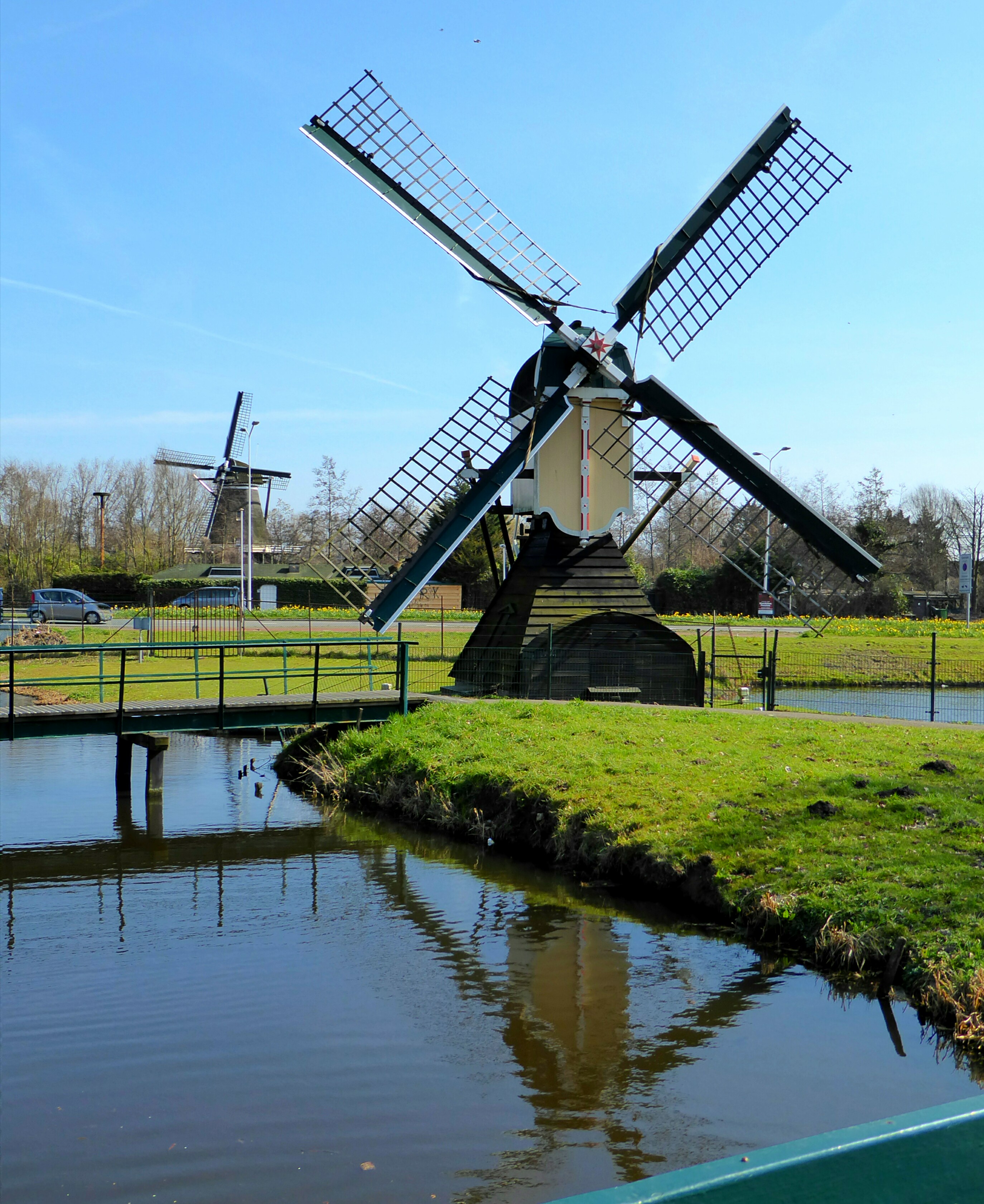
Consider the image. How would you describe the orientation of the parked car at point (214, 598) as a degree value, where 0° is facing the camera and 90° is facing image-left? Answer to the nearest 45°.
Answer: approximately 90°

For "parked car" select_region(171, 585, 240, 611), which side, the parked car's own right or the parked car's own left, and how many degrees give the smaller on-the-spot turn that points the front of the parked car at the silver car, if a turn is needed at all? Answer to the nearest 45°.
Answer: approximately 45° to the parked car's own left

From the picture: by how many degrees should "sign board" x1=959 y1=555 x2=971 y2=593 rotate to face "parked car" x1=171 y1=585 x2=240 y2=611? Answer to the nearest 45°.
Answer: approximately 90° to its right

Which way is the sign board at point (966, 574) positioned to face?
toward the camera

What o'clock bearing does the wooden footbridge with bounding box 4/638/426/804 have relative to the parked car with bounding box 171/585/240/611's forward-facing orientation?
The wooden footbridge is roughly at 9 o'clock from the parked car.
